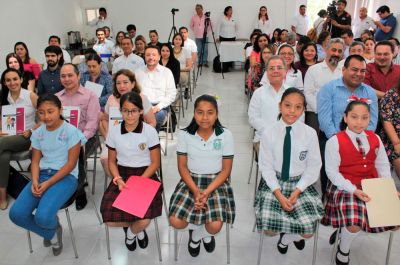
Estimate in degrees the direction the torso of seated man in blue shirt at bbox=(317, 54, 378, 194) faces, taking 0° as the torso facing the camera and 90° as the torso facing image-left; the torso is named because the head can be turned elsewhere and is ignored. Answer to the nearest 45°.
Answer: approximately 0°

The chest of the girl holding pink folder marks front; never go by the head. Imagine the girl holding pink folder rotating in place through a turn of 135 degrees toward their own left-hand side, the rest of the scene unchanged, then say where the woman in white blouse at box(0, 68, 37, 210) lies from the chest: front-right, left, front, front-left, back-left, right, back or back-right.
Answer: left

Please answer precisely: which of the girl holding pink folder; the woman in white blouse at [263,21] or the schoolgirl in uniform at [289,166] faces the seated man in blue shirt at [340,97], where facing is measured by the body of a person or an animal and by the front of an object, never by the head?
the woman in white blouse

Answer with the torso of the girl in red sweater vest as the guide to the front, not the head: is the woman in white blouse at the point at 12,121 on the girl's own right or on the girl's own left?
on the girl's own right

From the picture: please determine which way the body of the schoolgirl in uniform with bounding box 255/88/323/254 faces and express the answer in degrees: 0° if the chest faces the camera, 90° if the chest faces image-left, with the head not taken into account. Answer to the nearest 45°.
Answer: approximately 0°

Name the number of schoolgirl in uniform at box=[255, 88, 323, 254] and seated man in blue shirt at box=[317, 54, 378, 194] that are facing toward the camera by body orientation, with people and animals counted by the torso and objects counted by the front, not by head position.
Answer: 2

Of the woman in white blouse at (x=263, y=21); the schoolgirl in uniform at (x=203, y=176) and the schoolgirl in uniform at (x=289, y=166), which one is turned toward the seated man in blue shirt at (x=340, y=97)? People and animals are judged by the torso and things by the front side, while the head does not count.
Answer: the woman in white blouse

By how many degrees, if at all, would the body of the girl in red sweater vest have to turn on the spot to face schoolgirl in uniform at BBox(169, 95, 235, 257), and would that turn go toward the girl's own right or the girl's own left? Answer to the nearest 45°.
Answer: approximately 90° to the girl's own right

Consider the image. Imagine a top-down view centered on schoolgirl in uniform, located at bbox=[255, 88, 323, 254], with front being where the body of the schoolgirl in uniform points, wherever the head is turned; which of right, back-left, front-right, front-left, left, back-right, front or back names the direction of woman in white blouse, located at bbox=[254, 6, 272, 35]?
back
